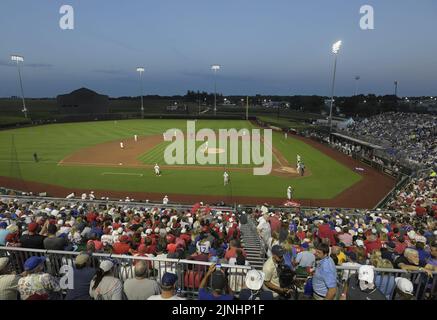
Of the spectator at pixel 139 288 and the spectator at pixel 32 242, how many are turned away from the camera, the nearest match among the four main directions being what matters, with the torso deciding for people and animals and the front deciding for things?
2

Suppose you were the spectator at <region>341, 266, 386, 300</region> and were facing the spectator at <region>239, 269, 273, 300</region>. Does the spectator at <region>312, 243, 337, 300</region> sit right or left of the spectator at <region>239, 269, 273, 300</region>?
right

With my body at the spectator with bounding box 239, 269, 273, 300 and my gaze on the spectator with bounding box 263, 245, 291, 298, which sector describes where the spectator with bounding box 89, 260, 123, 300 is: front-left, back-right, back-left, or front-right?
back-left

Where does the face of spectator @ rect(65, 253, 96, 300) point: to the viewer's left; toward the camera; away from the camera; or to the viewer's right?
away from the camera

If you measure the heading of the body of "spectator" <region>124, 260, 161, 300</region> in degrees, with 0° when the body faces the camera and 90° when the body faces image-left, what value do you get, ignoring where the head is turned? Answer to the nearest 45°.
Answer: approximately 180°

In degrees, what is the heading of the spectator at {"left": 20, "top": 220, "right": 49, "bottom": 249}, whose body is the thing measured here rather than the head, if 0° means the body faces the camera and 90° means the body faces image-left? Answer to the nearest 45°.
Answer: approximately 180°

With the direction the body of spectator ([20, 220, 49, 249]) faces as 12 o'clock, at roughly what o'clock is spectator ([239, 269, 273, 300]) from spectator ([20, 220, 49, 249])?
spectator ([239, 269, 273, 300]) is roughly at 5 o'clock from spectator ([20, 220, 49, 249]).

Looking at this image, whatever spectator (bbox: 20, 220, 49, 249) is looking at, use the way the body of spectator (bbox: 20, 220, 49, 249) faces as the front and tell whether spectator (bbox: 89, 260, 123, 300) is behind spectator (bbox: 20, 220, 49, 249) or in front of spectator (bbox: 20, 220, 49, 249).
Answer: behind

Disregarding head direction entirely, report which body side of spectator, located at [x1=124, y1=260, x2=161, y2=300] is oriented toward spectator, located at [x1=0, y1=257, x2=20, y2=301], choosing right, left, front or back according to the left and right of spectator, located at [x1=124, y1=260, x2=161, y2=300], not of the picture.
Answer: left
